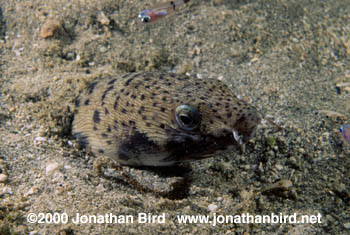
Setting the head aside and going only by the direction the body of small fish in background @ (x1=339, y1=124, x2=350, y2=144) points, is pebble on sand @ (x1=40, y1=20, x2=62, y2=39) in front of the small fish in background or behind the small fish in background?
in front

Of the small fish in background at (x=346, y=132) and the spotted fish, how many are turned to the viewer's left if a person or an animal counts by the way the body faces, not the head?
1

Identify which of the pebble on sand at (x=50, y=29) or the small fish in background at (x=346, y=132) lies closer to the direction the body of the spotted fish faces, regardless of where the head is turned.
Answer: the small fish in background

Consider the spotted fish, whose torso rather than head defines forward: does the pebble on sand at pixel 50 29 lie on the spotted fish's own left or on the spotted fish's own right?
on the spotted fish's own left

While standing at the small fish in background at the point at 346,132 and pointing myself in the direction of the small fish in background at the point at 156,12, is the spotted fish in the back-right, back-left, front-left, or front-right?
front-left

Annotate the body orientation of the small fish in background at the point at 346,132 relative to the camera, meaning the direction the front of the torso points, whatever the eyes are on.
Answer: to the viewer's left

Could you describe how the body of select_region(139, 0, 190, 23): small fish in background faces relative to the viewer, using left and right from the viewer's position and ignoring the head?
facing the viewer and to the left of the viewer

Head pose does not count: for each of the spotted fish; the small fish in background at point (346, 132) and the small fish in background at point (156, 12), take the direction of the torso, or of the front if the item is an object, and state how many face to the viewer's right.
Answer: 1

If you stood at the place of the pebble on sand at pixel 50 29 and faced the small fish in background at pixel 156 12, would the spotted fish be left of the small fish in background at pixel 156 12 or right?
right

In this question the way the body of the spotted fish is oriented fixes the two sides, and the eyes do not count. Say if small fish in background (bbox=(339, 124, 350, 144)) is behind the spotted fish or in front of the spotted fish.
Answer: in front

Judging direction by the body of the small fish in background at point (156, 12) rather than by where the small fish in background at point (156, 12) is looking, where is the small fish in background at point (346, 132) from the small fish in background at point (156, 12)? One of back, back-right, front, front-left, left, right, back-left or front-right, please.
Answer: left

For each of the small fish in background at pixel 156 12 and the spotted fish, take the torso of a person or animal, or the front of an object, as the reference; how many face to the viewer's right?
1

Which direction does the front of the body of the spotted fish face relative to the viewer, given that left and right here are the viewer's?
facing to the right of the viewer
